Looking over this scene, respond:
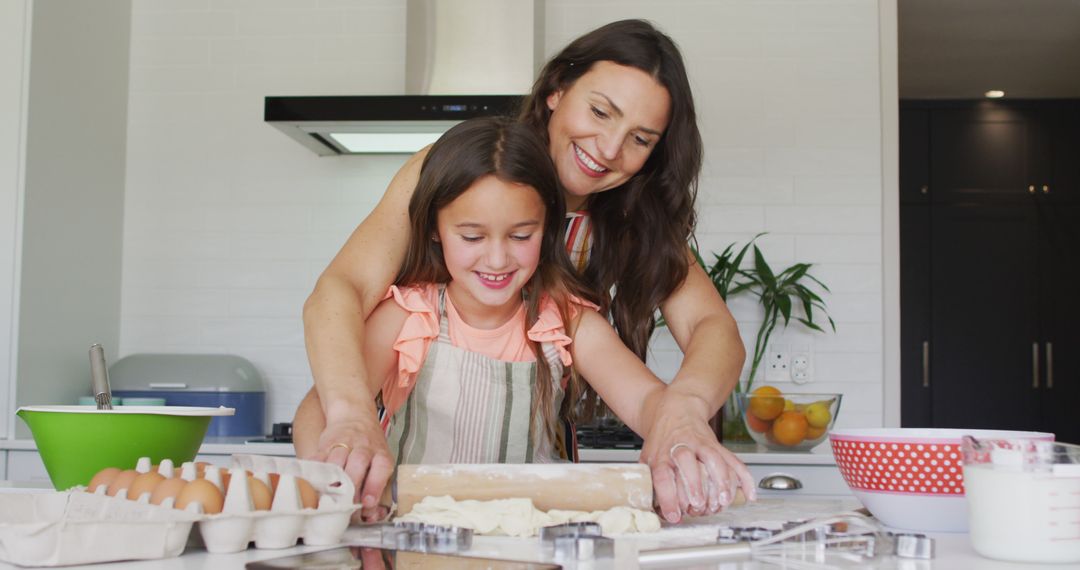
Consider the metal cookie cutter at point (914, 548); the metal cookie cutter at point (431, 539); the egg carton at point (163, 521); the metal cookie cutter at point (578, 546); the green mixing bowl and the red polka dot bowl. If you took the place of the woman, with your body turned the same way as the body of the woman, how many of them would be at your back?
0

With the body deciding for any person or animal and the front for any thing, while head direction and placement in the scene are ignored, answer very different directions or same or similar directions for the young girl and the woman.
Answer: same or similar directions

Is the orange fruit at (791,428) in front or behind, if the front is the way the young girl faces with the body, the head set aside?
behind

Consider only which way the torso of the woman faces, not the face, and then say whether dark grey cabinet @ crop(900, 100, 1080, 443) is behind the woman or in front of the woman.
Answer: behind

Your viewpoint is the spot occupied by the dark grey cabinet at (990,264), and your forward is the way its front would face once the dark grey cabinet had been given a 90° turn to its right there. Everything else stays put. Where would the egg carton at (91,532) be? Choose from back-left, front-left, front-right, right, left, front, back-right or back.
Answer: left

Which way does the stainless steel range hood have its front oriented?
toward the camera

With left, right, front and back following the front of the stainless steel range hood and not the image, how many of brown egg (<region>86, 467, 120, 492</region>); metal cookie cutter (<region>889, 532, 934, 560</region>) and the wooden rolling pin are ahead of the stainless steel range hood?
3

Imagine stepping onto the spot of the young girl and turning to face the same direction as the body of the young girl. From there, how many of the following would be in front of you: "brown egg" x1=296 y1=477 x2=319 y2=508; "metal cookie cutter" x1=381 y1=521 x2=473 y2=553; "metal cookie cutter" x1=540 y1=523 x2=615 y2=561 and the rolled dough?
4

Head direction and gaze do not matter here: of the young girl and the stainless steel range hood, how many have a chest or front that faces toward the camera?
2

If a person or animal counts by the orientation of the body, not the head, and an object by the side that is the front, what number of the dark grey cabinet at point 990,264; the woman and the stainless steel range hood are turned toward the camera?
3

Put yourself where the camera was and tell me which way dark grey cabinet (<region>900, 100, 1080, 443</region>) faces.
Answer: facing the viewer

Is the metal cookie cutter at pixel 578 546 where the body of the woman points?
yes

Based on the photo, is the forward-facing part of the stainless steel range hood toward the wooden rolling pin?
yes

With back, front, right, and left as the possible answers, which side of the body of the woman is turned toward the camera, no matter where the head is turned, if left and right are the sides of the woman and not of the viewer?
front

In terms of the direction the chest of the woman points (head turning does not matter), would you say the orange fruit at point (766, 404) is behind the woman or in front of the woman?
behind

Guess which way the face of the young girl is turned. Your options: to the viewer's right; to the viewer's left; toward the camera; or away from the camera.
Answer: toward the camera

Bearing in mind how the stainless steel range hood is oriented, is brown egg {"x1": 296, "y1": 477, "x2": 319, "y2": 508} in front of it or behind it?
in front
